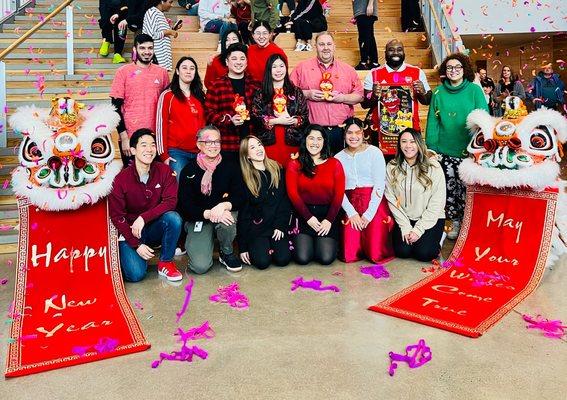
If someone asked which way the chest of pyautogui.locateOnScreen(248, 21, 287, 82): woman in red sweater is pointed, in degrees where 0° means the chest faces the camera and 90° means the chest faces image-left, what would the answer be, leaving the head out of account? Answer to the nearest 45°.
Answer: approximately 0°

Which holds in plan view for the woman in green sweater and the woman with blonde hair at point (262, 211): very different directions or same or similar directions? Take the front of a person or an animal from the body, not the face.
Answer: same or similar directions

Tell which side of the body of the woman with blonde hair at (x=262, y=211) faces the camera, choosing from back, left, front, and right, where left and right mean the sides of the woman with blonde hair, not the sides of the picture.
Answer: front

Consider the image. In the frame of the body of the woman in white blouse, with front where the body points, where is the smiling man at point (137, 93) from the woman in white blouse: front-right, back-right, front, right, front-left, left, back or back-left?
right

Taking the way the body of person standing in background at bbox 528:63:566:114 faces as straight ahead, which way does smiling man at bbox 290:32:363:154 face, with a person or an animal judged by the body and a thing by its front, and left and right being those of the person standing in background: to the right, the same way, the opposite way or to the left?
the same way

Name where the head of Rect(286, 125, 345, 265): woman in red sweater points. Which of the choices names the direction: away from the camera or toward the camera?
toward the camera

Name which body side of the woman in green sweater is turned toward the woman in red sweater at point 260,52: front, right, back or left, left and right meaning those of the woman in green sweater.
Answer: right

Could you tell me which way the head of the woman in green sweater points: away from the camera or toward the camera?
toward the camera

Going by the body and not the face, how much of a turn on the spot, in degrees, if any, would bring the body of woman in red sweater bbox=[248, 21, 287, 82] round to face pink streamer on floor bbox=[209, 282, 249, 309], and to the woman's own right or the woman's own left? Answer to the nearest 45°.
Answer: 0° — they already face it

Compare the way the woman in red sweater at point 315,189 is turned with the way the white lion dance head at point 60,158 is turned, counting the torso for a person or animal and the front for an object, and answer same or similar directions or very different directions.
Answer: same or similar directions

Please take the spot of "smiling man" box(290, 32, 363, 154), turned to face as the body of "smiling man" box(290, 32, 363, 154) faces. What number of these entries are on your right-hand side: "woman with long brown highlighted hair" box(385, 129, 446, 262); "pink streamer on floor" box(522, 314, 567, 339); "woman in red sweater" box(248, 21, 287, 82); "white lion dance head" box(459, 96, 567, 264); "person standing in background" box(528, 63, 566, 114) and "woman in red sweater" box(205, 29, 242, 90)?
2

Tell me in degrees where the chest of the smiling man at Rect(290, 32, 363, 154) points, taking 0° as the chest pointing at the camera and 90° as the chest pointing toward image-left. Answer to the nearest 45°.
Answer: approximately 0°

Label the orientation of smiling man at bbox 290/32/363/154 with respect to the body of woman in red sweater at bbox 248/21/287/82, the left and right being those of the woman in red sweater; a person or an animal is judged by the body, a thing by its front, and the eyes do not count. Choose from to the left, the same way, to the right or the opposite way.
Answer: the same way

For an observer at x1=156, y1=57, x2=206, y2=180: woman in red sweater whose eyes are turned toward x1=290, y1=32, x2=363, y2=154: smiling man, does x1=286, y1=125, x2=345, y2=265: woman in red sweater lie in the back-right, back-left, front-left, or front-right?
front-right
